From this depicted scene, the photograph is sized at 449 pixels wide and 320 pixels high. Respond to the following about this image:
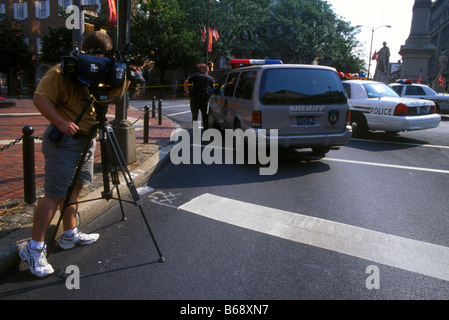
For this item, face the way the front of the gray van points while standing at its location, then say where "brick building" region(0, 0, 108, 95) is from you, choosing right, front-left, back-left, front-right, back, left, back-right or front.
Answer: front

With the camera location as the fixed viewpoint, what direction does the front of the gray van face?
facing away from the viewer and to the left of the viewer

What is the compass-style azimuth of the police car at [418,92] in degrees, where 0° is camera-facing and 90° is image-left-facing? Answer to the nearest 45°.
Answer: approximately 135°

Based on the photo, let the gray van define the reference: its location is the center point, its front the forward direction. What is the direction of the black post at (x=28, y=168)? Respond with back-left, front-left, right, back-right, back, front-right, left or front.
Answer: left

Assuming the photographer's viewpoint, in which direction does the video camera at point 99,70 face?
facing to the right of the viewer

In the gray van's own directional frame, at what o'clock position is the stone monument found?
The stone monument is roughly at 2 o'clock from the gray van.

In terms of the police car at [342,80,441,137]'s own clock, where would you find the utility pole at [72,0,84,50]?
The utility pole is roughly at 9 o'clock from the police car.

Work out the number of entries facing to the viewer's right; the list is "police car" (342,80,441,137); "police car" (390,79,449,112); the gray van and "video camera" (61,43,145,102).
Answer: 1

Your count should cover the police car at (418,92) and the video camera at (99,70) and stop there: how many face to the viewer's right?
1

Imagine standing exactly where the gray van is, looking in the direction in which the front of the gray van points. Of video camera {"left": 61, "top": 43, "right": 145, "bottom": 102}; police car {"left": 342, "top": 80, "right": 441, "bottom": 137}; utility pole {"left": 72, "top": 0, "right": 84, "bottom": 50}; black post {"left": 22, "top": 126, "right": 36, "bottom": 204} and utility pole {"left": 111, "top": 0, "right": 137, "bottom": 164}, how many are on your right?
1

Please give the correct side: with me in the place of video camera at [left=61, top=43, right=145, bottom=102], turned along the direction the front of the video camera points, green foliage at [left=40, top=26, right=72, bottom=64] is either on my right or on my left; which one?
on my left

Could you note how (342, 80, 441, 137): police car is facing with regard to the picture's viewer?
facing away from the viewer and to the left of the viewer

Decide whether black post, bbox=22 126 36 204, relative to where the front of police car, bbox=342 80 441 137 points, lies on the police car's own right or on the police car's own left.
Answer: on the police car's own left

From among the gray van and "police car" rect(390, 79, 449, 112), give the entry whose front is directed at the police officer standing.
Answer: the gray van

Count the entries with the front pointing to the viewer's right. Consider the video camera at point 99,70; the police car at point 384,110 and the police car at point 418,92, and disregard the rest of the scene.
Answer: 1

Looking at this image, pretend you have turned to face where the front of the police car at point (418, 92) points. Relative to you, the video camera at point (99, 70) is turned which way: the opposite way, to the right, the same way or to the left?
to the right
